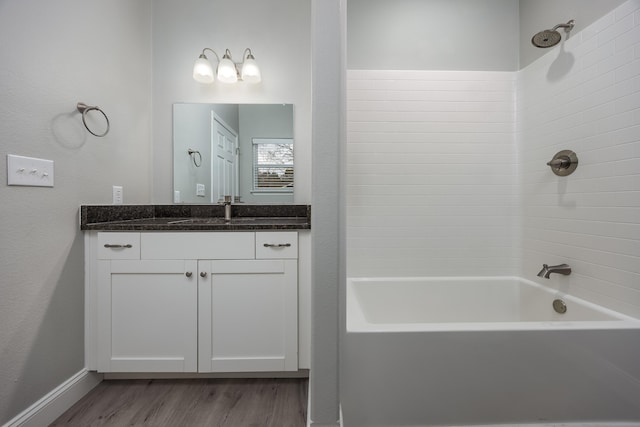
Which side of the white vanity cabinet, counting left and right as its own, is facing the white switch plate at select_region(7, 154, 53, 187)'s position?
right

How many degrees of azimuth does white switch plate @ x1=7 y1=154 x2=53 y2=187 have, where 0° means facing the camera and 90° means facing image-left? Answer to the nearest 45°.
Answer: approximately 315°

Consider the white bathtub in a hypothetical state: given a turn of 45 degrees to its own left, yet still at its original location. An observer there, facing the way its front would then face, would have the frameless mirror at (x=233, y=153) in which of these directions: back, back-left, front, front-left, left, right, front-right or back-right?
back-right

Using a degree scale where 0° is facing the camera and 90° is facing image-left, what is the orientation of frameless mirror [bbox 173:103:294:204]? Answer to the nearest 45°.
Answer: approximately 0°

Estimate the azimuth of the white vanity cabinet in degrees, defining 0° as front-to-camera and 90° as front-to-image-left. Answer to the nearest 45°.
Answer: approximately 0°

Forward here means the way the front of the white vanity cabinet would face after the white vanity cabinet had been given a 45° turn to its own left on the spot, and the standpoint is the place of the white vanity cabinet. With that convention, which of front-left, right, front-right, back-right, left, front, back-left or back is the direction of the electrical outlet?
back

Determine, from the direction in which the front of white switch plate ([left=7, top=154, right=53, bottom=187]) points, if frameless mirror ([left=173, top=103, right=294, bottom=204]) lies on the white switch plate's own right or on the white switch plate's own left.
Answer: on the white switch plate's own left

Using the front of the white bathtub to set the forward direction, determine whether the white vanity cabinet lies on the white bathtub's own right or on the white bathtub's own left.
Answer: on the white bathtub's own right

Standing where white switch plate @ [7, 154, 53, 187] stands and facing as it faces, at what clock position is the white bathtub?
The white bathtub is roughly at 12 o'clock from the white switch plate.

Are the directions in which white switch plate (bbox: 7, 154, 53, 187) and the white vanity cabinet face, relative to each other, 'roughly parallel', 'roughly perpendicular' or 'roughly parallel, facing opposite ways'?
roughly perpendicular

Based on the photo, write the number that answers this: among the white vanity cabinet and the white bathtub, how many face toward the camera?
2
